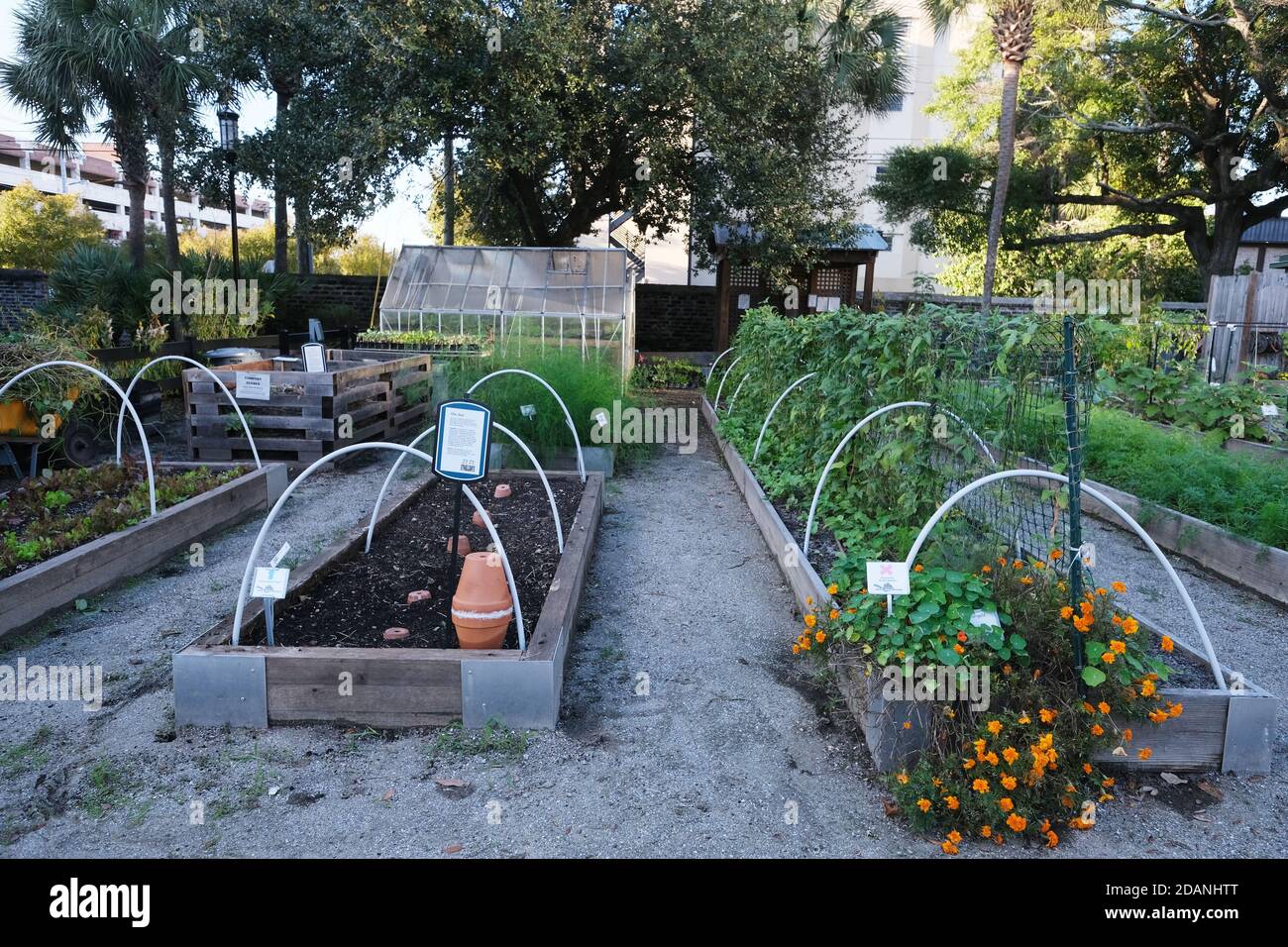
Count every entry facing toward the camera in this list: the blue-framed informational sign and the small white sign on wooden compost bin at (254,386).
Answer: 2

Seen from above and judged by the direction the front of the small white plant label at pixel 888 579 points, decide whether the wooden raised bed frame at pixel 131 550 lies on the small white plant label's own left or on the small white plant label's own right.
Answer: on the small white plant label's own right

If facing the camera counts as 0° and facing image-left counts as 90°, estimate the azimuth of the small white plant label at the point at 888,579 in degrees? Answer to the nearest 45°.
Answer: approximately 0°

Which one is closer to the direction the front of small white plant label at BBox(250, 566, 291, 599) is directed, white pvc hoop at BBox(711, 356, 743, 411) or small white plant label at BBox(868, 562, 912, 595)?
the small white plant label

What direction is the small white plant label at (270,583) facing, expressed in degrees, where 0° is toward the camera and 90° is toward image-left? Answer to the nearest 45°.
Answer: approximately 0°

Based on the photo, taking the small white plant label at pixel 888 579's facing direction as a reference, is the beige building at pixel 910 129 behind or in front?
behind

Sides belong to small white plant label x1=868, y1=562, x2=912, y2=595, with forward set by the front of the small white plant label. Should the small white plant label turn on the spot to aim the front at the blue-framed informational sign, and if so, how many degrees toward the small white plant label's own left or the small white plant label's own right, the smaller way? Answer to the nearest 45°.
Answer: approximately 90° to the small white plant label's own right
